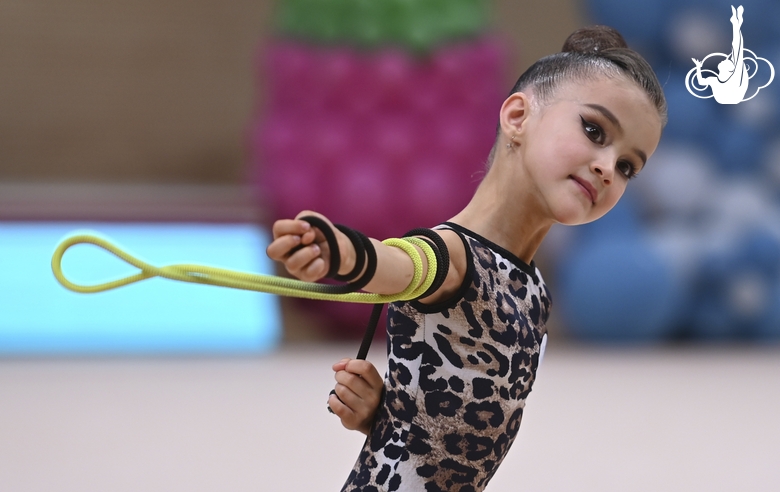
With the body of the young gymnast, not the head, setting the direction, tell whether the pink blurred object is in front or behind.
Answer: behind

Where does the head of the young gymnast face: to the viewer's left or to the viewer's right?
to the viewer's right
